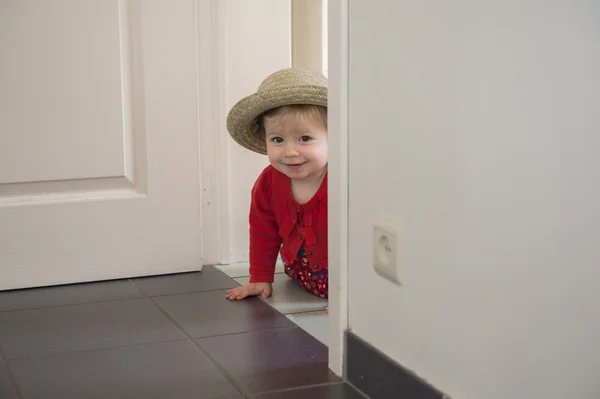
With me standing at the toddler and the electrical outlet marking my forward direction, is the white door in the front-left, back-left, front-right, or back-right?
back-right

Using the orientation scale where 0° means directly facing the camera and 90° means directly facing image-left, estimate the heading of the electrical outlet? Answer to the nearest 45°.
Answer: approximately 45°

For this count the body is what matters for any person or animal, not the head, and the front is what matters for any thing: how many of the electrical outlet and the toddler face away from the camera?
0

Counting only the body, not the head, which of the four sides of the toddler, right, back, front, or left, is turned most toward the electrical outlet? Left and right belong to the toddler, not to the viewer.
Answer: front

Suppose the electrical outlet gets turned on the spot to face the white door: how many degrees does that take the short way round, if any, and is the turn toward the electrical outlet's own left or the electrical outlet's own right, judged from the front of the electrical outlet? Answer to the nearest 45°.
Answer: approximately 90° to the electrical outlet's own right

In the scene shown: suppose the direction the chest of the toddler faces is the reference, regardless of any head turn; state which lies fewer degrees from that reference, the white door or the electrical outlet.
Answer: the electrical outlet

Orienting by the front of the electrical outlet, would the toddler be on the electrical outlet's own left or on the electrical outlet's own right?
on the electrical outlet's own right
